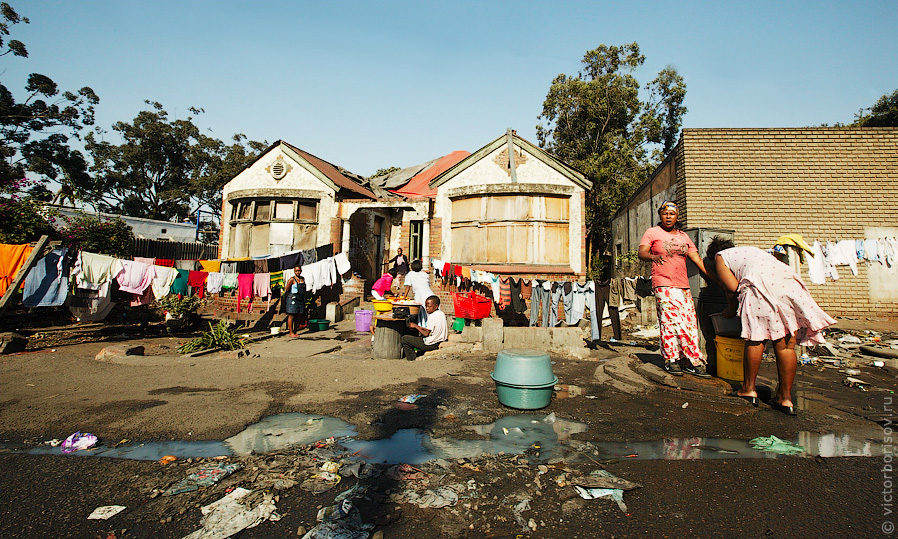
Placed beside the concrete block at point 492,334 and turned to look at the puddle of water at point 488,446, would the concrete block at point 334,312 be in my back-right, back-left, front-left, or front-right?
back-right

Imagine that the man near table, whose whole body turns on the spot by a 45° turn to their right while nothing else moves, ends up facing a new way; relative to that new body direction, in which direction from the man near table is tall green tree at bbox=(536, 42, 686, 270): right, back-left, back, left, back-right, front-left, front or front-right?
right

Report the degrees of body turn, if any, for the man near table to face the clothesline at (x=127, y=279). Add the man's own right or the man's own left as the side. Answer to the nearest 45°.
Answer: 0° — they already face it

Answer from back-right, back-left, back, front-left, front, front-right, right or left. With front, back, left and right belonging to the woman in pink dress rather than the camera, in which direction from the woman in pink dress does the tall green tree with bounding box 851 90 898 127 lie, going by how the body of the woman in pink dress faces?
front-right

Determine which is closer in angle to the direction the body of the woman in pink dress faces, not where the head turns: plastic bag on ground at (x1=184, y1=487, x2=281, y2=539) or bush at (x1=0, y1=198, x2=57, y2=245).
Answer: the bush

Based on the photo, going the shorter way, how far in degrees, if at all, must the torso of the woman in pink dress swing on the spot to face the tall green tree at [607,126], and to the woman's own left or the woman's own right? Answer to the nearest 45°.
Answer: approximately 45° to the woman's own right

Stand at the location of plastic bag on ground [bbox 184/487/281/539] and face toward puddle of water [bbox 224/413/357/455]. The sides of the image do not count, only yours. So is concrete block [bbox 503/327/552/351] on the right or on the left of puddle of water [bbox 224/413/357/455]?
right

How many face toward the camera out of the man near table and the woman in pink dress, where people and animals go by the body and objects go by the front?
0

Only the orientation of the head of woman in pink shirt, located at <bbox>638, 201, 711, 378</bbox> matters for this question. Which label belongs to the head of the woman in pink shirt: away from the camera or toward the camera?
toward the camera

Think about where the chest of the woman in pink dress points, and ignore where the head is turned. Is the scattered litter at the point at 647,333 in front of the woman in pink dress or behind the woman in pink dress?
in front

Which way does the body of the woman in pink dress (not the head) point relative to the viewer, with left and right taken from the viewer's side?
facing away from the viewer and to the left of the viewer

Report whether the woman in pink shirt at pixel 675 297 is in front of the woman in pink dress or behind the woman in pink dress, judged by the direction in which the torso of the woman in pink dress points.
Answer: in front

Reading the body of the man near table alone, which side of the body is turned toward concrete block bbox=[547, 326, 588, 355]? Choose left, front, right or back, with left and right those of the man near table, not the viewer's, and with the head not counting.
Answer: back

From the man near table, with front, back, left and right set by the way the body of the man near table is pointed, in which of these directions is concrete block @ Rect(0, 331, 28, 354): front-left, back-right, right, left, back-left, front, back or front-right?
front

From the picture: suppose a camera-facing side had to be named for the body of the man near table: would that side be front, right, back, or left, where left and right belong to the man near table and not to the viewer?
left

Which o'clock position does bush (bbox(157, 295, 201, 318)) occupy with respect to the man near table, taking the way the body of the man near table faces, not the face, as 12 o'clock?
The bush is roughly at 1 o'clock from the man near table.
